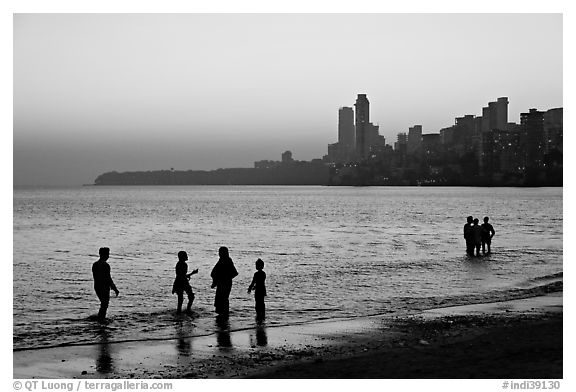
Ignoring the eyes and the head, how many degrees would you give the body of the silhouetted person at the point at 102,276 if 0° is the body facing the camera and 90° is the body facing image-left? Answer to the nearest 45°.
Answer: approximately 270°

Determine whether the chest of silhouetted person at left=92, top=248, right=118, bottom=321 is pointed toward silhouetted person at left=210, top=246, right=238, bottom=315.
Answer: yes
